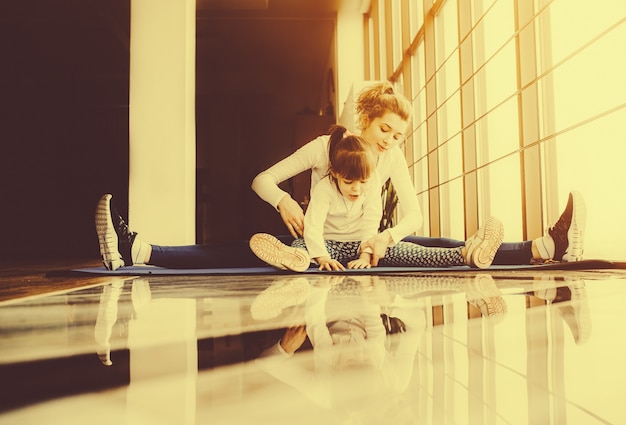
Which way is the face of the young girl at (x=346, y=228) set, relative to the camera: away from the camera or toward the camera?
toward the camera

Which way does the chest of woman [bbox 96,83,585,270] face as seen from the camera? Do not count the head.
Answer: toward the camera

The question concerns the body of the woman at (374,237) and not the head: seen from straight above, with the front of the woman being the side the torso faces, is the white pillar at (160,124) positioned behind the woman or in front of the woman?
behind
